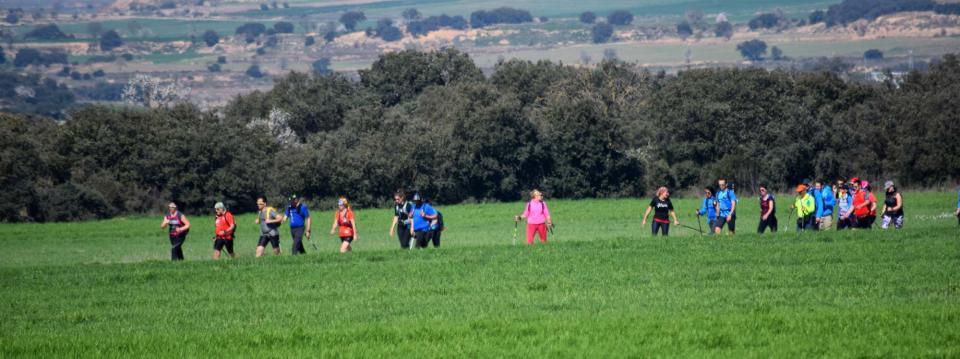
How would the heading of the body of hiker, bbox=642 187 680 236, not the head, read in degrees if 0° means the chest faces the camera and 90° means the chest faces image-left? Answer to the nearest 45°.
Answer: approximately 0°

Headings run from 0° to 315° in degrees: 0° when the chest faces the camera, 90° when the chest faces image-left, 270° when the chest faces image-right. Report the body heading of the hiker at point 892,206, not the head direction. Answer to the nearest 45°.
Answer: approximately 45°

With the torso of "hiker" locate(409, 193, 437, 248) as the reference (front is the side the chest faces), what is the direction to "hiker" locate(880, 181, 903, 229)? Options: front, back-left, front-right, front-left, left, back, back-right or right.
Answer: back-left

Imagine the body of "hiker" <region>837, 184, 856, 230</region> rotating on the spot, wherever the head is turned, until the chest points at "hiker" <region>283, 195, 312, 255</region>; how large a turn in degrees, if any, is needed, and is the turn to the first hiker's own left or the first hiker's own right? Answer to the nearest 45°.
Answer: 0° — they already face them

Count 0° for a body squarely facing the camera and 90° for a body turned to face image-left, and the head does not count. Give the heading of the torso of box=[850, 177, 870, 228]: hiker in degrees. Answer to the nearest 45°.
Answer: approximately 45°

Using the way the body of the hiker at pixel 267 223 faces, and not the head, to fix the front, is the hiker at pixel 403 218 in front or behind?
behind
